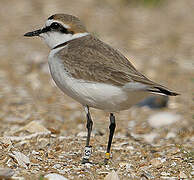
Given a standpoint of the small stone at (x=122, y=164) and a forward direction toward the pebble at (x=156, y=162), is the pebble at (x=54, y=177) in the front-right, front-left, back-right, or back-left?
back-right

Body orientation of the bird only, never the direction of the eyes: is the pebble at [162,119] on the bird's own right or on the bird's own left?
on the bird's own right

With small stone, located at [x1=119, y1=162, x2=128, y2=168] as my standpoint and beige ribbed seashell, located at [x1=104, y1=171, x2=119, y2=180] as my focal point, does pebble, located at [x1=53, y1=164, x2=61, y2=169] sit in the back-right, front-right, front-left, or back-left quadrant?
front-right

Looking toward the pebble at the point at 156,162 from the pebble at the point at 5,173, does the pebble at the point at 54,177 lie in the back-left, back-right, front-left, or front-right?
front-right

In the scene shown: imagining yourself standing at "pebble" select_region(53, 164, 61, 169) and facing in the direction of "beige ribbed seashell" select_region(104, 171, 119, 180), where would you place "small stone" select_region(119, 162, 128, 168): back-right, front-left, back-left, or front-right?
front-left

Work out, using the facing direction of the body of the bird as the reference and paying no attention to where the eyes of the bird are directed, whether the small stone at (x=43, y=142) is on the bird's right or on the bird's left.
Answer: on the bird's right

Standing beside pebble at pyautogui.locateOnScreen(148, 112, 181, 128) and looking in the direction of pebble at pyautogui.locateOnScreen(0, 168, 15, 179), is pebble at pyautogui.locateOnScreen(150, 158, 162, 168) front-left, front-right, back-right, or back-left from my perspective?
front-left

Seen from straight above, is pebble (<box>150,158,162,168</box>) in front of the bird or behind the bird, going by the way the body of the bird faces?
behind

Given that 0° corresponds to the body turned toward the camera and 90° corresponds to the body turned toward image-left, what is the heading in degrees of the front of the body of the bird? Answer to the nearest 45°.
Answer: approximately 90°
